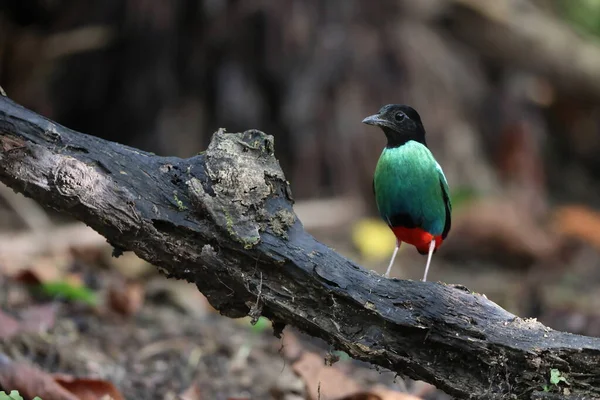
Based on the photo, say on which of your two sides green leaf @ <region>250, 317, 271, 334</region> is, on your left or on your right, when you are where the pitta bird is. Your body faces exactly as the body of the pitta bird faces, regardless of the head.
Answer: on your right

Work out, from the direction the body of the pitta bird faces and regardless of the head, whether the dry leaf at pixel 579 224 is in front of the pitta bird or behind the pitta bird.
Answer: behind

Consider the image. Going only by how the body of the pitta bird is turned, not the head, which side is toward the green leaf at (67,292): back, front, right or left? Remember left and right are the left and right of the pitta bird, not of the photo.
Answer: right

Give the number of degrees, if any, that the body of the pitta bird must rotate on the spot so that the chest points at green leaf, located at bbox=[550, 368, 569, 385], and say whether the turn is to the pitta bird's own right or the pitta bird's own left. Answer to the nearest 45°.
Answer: approximately 90° to the pitta bird's own left

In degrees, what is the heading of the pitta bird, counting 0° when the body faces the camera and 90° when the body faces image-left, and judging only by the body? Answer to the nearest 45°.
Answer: approximately 45°

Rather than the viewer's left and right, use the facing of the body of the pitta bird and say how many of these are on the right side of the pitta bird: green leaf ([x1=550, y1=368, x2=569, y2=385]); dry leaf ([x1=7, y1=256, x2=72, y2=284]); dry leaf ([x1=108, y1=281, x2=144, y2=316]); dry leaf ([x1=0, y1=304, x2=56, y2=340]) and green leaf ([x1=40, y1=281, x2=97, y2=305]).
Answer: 4

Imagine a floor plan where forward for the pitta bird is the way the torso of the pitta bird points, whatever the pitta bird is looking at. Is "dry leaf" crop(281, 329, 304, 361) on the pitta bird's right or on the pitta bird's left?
on the pitta bird's right
